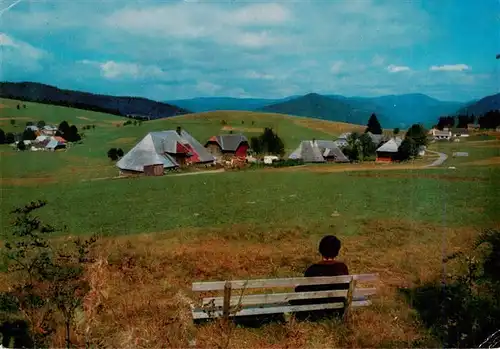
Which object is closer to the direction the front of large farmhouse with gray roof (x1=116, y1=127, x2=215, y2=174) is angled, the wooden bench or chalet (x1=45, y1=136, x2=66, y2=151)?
the wooden bench

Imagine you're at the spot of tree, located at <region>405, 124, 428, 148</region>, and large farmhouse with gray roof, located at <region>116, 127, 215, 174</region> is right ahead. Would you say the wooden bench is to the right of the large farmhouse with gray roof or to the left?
left

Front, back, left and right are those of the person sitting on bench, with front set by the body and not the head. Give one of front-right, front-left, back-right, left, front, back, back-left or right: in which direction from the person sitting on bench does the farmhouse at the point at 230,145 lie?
front-left

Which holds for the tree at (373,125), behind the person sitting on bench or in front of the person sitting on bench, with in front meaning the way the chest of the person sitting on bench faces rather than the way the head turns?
in front

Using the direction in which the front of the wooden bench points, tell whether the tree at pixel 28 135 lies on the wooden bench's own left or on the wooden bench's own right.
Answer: on the wooden bench's own left

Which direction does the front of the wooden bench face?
away from the camera

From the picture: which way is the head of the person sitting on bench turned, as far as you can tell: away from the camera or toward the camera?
away from the camera

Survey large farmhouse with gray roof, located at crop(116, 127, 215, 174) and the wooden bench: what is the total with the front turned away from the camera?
1

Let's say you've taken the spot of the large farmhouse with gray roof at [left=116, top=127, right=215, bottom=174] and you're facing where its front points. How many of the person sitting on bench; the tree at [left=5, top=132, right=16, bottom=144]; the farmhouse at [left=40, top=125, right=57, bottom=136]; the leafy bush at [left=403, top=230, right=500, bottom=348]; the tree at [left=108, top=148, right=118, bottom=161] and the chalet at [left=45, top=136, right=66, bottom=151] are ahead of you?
2

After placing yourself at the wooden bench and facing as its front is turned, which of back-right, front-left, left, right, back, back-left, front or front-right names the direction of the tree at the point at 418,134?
front-right

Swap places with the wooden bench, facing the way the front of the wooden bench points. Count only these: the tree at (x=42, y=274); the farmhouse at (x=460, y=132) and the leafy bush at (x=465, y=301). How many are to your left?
1

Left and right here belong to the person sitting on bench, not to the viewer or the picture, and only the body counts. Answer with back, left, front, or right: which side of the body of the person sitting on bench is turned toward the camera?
back

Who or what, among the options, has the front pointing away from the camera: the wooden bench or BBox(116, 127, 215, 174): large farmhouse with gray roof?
the wooden bench

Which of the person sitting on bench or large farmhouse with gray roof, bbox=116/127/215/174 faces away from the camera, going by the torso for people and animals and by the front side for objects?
the person sitting on bench

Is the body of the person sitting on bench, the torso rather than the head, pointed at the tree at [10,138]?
no

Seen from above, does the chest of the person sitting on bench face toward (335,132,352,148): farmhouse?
yes

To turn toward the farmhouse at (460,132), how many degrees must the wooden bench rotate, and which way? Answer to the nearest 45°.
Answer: approximately 45° to its right

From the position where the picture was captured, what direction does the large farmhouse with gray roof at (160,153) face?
facing the viewer and to the right of the viewer
